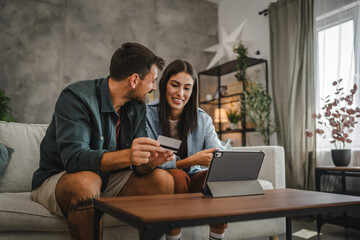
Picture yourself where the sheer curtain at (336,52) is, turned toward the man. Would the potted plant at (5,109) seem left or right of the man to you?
right

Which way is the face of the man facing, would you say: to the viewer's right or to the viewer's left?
to the viewer's right

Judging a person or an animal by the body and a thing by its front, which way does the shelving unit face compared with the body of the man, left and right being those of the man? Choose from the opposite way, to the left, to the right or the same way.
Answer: to the right

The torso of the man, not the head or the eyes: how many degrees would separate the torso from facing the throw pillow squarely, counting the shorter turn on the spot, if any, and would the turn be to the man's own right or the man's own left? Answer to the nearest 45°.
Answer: approximately 180°

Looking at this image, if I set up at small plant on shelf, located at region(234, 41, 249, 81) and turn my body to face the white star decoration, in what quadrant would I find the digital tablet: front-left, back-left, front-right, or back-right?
back-left

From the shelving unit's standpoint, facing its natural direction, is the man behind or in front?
in front

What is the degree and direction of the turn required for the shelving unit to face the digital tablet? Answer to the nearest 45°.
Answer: approximately 45° to its left

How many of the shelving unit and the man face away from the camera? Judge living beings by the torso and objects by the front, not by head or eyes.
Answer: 0

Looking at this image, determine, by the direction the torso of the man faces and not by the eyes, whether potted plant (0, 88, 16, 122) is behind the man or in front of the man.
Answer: behind

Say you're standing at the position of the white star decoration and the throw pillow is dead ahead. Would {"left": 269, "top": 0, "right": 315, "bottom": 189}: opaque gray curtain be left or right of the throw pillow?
left

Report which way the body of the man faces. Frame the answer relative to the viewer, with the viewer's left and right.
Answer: facing the viewer and to the right of the viewer
